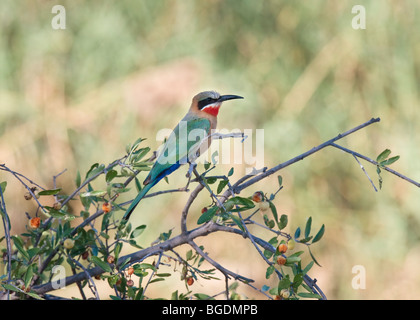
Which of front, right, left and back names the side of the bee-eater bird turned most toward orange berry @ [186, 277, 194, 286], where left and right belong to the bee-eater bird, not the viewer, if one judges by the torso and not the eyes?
right

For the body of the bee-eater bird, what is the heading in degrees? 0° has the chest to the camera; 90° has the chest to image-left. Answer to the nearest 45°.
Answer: approximately 270°

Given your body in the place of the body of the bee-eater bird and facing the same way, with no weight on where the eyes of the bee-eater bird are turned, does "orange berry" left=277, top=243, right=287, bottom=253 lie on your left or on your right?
on your right

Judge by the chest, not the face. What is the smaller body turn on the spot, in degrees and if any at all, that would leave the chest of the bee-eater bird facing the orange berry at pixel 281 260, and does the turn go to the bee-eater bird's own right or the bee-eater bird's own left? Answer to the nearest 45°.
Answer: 0° — it already faces it
